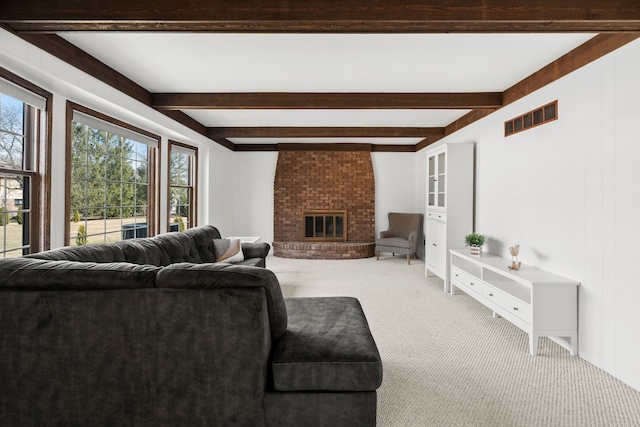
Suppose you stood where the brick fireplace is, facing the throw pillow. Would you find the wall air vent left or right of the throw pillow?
left

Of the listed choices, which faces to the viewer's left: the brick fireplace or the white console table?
the white console table

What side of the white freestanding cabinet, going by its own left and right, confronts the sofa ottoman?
left

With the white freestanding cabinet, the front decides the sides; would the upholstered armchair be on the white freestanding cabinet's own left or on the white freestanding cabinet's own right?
on the white freestanding cabinet's own right

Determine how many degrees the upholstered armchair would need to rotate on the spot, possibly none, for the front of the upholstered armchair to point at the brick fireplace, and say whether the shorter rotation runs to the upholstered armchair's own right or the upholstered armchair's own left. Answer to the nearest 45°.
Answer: approximately 45° to the upholstered armchair's own right

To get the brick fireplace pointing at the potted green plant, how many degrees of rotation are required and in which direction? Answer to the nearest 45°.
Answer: approximately 45° to its left

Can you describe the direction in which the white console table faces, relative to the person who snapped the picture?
facing to the left of the viewer

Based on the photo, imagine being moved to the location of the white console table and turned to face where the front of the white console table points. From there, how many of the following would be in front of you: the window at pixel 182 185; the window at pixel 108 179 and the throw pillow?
3

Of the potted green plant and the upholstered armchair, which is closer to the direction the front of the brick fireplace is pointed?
the potted green plant

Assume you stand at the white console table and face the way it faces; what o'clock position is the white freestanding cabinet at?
The white freestanding cabinet is roughly at 2 o'clock from the white console table.

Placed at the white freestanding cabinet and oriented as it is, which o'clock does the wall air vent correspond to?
The wall air vent is roughly at 8 o'clock from the white freestanding cabinet.

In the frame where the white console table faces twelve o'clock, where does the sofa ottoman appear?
The sofa ottoman is roughly at 10 o'clock from the white console table.

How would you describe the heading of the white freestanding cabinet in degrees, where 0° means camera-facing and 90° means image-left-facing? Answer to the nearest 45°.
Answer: approximately 90°

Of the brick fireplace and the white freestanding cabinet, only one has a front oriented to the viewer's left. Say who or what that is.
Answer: the white freestanding cabinet

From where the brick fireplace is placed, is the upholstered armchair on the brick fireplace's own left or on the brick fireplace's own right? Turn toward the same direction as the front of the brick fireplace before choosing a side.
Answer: on the brick fireplace's own left
